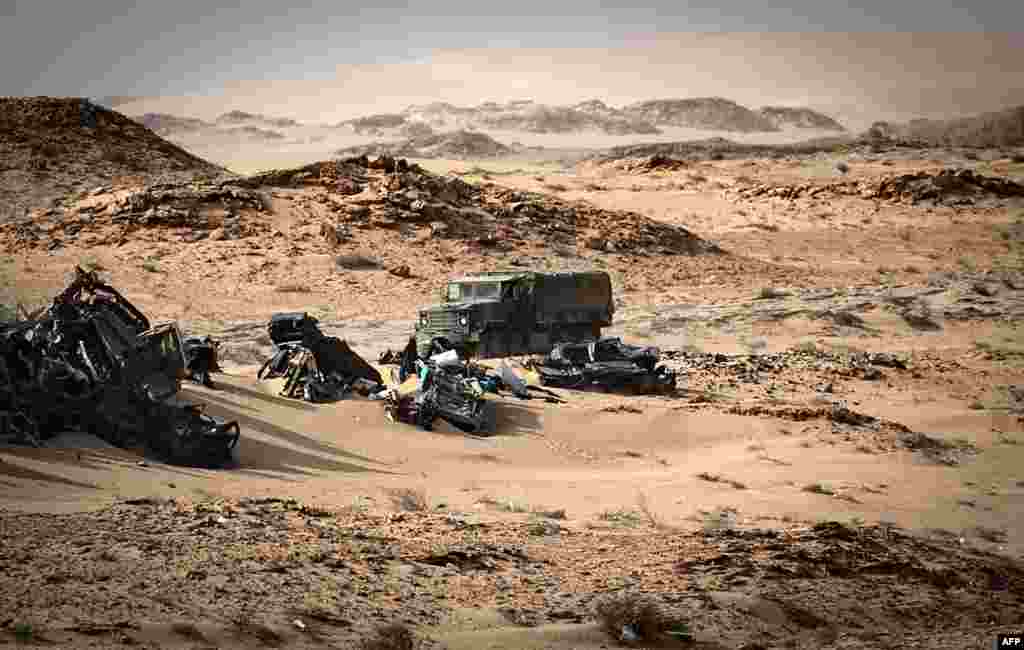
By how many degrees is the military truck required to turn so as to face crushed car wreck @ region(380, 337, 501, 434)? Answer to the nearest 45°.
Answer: approximately 45° to its left

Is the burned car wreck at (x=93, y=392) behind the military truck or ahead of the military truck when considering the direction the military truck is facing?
ahead

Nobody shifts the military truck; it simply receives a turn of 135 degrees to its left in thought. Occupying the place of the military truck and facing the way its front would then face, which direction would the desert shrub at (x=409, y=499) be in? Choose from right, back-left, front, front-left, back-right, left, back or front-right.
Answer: right

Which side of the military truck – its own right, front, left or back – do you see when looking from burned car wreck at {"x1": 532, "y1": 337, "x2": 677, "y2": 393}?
left

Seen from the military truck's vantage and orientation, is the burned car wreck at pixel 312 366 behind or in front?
in front

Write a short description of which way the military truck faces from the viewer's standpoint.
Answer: facing the viewer and to the left of the viewer
